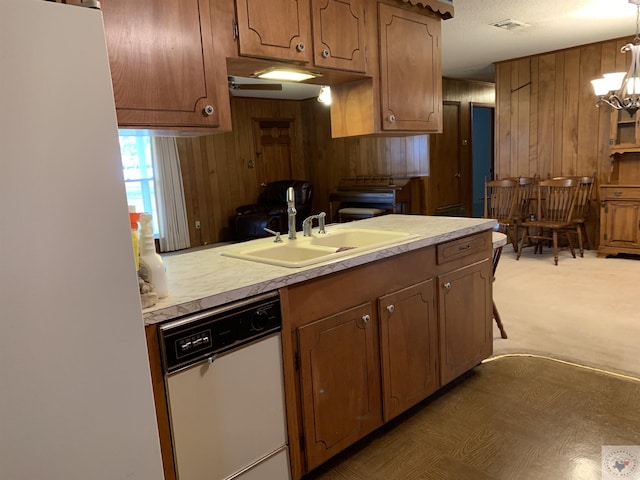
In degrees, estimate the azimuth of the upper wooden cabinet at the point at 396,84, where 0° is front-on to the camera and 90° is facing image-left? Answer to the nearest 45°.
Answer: approximately 315°

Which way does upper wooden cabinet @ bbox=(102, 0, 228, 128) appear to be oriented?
toward the camera

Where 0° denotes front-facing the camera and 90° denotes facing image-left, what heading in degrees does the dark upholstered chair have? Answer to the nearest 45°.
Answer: approximately 45°

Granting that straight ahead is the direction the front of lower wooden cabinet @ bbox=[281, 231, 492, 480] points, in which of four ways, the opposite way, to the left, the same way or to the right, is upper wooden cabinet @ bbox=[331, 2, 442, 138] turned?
the same way

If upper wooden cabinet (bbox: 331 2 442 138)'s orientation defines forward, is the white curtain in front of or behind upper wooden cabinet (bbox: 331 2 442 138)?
behind

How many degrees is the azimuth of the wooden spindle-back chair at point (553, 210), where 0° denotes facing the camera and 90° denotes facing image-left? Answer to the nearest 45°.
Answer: approximately 45°

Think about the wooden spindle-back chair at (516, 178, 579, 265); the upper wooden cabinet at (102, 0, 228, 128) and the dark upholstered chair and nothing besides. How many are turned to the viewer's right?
0

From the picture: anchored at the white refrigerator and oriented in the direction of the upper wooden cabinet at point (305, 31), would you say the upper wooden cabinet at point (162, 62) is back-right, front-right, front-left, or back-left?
front-left

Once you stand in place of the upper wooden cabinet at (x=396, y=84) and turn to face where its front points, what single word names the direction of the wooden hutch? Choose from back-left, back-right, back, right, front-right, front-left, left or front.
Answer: left

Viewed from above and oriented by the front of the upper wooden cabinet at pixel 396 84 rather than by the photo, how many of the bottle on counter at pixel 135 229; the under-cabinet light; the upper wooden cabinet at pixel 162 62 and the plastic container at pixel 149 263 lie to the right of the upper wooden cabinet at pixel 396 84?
4

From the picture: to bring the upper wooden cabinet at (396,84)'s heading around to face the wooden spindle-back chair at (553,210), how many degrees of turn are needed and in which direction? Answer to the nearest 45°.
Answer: approximately 90° to its left

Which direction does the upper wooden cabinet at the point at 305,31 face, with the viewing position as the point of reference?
facing the viewer and to the right of the viewer

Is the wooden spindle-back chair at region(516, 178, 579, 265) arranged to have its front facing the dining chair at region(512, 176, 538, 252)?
no

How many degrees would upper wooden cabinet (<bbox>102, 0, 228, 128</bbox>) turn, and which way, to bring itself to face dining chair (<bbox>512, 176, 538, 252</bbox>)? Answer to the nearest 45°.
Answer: approximately 135° to its left

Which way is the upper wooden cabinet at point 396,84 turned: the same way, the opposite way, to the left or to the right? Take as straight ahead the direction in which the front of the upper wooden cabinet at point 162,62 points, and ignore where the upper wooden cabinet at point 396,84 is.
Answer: the same way

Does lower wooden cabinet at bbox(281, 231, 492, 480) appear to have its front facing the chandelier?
no

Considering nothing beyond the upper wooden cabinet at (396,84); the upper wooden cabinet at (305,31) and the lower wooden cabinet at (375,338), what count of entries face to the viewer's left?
0
